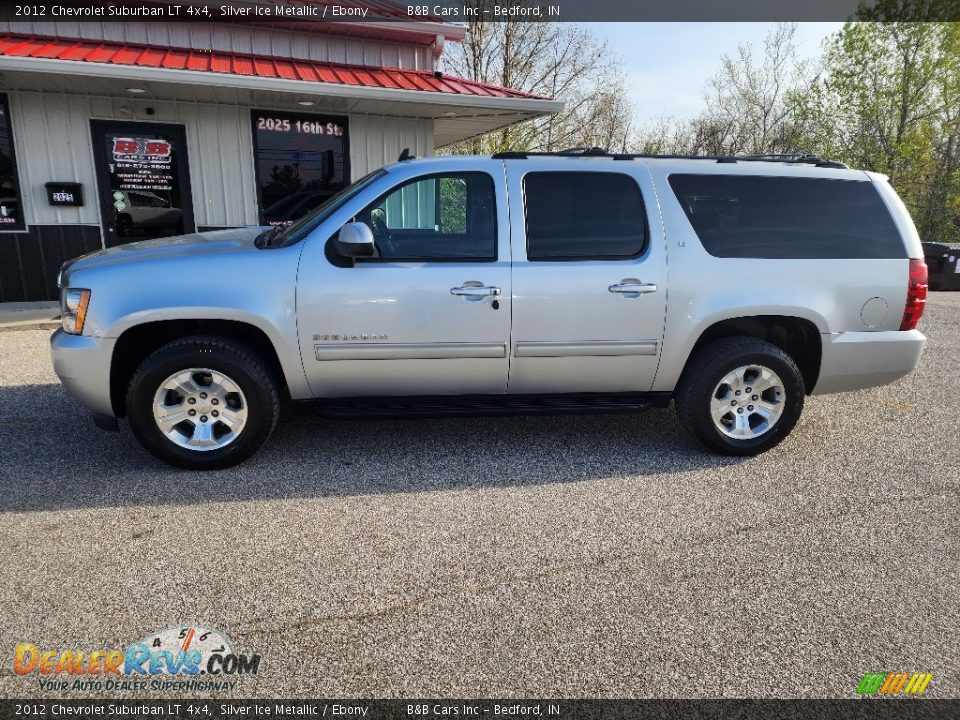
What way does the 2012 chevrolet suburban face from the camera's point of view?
to the viewer's left

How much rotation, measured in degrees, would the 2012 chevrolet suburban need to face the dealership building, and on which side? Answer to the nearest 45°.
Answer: approximately 45° to its right
